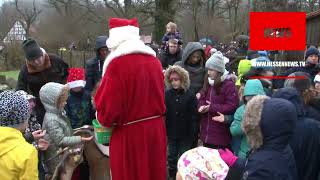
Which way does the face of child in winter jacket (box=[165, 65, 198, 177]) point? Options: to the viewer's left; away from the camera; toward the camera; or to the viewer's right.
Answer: toward the camera

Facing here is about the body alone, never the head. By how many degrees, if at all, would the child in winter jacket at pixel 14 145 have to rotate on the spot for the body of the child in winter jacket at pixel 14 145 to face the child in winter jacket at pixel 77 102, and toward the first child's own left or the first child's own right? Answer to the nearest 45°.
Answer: approximately 45° to the first child's own left

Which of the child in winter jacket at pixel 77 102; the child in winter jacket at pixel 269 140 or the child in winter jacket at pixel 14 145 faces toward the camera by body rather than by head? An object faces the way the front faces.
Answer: the child in winter jacket at pixel 77 102

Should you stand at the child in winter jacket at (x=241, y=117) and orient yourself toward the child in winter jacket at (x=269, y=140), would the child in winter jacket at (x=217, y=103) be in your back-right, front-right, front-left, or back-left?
back-right

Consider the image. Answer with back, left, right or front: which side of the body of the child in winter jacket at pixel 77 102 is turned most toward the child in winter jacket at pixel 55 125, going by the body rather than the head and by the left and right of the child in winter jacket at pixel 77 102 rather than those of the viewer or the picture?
front

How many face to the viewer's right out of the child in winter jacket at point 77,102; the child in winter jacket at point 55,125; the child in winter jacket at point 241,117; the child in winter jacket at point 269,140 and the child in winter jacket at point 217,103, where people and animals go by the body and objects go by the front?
1

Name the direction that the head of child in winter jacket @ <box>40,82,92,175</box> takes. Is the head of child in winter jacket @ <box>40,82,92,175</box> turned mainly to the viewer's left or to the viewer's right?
to the viewer's right

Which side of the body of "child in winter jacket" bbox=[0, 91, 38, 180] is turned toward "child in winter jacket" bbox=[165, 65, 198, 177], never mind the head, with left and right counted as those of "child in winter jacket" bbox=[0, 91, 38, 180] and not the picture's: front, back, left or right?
front

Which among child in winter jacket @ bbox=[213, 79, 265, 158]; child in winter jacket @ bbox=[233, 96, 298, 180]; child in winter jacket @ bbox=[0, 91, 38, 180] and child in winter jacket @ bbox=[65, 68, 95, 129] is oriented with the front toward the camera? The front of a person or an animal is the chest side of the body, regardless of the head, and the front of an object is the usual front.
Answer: child in winter jacket @ bbox=[65, 68, 95, 129]

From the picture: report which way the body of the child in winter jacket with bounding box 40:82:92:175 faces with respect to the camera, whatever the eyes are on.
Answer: to the viewer's right

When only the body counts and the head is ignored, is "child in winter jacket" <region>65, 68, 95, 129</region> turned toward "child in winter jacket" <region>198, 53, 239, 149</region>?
no

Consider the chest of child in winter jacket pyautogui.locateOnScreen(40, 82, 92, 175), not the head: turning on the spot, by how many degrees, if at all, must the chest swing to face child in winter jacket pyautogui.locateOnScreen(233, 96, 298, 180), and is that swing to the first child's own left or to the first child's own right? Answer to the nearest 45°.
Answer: approximately 45° to the first child's own right

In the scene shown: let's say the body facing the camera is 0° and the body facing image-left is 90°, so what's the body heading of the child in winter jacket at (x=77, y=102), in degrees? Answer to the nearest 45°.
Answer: approximately 0°

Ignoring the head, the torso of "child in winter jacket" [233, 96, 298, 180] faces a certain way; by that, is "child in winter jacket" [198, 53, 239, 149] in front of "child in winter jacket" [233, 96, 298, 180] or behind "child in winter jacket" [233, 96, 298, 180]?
in front

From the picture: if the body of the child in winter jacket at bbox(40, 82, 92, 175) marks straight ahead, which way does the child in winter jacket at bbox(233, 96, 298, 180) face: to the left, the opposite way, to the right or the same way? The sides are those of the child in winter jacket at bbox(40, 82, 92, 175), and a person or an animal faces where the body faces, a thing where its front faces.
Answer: to the left

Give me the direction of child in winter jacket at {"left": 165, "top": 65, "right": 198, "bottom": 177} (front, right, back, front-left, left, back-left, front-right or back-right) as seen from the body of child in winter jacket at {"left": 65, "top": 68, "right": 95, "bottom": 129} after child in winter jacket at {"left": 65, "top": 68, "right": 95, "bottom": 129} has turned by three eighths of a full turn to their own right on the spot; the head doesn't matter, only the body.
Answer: back-right
